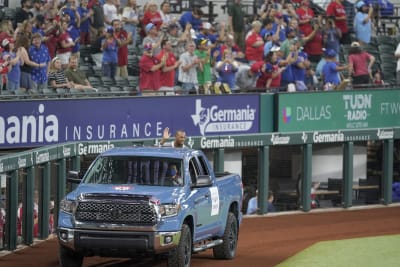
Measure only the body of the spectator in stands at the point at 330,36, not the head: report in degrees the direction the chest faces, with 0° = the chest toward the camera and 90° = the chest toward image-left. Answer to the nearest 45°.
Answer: approximately 0°

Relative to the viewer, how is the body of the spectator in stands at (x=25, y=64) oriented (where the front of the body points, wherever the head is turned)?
to the viewer's right

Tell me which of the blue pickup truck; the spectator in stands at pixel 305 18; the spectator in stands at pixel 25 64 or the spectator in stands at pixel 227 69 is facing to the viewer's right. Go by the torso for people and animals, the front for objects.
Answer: the spectator in stands at pixel 25 64

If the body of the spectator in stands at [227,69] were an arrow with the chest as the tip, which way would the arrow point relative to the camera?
toward the camera

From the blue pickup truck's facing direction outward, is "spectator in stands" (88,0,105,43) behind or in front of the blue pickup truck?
behind

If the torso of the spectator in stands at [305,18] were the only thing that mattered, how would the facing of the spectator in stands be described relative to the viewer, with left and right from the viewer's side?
facing the viewer

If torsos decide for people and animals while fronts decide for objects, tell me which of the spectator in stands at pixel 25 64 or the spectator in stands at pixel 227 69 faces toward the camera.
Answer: the spectator in stands at pixel 227 69

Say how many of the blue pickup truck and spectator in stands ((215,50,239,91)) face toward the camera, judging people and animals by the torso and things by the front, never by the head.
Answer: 2

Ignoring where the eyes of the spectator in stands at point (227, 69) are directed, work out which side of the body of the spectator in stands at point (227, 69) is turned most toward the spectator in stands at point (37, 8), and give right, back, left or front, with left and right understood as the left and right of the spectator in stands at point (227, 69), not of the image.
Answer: right

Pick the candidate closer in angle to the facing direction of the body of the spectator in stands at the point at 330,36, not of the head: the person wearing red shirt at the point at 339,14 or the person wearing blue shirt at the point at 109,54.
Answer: the person wearing blue shirt

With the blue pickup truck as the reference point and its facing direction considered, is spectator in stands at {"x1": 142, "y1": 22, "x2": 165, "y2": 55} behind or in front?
behind
